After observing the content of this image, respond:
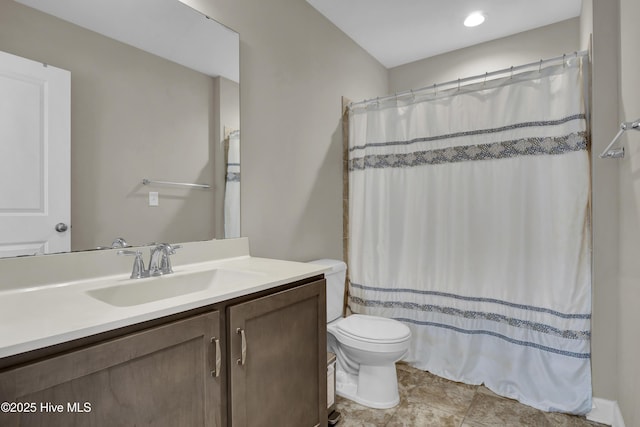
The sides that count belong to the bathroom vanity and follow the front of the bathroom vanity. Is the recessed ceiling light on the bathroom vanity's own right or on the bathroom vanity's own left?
on the bathroom vanity's own left

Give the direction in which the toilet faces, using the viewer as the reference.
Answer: facing the viewer and to the right of the viewer

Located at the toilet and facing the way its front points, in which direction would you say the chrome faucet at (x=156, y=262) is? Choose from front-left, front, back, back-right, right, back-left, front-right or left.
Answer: right

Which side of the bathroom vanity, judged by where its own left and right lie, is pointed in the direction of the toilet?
left

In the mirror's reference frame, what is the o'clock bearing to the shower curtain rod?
The shower curtain rod is roughly at 11 o'clock from the mirror.

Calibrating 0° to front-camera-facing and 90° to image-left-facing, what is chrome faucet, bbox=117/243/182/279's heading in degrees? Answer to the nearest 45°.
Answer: approximately 315°

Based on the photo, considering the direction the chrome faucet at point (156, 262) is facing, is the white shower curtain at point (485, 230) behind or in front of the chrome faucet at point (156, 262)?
in front

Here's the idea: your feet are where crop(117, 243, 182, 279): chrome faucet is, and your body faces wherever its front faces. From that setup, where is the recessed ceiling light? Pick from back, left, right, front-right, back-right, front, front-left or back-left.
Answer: front-left
